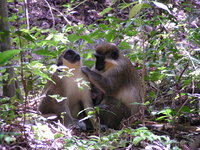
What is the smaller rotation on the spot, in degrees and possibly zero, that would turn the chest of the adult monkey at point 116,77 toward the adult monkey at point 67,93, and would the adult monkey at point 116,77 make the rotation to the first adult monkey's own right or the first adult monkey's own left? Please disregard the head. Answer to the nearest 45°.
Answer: approximately 45° to the first adult monkey's own left

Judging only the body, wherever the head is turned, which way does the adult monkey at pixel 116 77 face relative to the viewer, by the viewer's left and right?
facing to the left of the viewer
